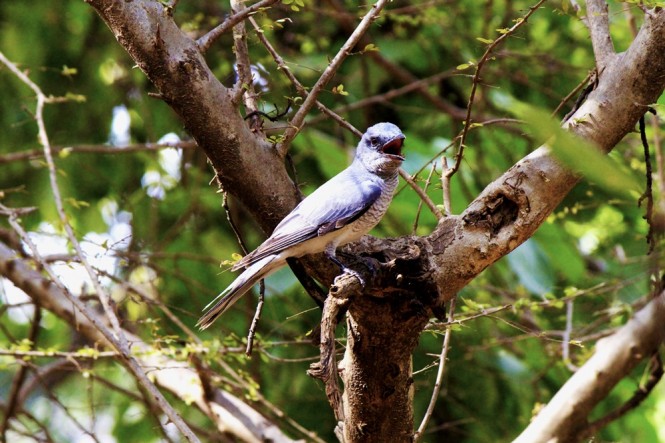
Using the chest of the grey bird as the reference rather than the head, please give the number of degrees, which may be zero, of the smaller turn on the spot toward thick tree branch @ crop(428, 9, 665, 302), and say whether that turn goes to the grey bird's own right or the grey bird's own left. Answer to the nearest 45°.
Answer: approximately 45° to the grey bird's own right

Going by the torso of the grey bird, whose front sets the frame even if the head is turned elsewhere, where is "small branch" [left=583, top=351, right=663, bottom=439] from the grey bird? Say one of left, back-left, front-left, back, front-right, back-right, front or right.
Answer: front-left

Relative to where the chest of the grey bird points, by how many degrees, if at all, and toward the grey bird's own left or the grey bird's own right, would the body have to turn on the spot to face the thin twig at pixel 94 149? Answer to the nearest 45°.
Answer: approximately 135° to the grey bird's own left

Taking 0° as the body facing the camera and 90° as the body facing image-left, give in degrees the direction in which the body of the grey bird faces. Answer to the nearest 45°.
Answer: approximately 270°

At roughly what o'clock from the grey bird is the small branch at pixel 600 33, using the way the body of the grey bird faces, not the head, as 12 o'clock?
The small branch is roughly at 12 o'clock from the grey bird.

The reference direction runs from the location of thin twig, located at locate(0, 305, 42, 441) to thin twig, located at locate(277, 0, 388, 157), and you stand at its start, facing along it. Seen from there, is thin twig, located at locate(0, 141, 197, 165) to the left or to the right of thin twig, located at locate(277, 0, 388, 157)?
left
